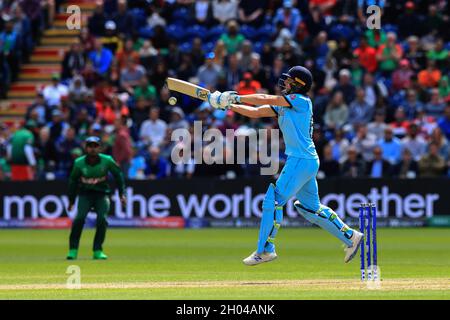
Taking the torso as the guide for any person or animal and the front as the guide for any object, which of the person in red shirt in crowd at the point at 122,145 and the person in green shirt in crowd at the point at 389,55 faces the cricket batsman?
the person in green shirt in crowd

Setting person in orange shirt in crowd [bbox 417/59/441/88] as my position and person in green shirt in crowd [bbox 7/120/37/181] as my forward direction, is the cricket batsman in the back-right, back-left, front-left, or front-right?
front-left

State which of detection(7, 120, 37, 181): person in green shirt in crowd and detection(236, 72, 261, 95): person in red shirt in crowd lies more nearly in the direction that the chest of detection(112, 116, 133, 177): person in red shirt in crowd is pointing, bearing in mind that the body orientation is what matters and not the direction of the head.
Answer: the person in green shirt in crowd

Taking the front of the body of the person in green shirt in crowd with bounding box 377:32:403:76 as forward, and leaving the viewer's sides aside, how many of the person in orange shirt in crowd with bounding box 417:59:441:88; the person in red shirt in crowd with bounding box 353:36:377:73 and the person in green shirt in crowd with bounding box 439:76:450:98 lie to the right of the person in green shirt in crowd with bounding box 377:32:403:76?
1

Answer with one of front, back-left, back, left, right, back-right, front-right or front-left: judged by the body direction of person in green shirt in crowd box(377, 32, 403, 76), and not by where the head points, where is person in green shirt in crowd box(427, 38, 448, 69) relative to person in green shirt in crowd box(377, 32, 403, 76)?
left

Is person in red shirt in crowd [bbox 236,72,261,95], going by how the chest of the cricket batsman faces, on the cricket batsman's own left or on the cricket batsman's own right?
on the cricket batsman's own right

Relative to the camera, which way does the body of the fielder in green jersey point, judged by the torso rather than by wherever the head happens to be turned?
toward the camera

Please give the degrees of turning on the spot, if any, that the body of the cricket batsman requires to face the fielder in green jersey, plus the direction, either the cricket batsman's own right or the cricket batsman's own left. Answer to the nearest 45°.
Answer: approximately 45° to the cricket batsman's own right

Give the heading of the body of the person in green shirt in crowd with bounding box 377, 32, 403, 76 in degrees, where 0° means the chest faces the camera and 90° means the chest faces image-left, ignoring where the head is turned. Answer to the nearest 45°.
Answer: approximately 0°

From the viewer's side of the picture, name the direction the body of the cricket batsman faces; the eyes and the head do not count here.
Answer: to the viewer's left

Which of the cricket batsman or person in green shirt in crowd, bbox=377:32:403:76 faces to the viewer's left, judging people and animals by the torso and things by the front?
the cricket batsman
